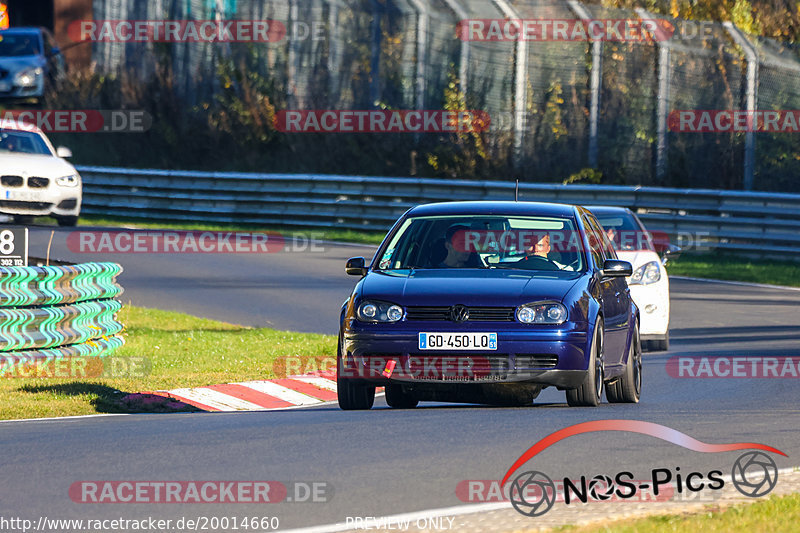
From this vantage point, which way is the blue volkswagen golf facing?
toward the camera

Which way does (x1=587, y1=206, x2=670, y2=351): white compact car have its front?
toward the camera

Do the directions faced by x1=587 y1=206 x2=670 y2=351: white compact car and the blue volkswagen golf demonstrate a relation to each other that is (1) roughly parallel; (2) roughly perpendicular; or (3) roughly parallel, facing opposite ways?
roughly parallel

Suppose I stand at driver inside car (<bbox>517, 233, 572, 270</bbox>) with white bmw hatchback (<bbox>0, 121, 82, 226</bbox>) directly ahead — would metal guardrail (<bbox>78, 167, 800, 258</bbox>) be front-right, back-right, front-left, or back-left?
front-right

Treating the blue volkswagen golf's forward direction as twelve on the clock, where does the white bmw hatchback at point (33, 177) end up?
The white bmw hatchback is roughly at 5 o'clock from the blue volkswagen golf.

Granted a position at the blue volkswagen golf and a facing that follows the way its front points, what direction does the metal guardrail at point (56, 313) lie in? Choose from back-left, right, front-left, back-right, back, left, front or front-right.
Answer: back-right

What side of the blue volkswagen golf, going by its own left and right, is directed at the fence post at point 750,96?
back

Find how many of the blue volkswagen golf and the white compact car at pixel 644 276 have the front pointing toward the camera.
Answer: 2

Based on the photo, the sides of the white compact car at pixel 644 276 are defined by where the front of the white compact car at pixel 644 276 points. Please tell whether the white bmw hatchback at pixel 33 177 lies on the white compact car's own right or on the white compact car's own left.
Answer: on the white compact car's own right

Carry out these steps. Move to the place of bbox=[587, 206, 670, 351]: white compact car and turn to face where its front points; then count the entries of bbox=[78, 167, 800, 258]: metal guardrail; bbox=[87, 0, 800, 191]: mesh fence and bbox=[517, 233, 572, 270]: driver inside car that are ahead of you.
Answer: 1

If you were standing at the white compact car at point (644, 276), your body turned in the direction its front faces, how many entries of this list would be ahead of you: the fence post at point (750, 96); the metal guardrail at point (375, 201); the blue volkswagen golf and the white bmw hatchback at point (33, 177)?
1

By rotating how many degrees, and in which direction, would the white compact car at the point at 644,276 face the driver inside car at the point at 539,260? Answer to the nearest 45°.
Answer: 0° — it already faces them
